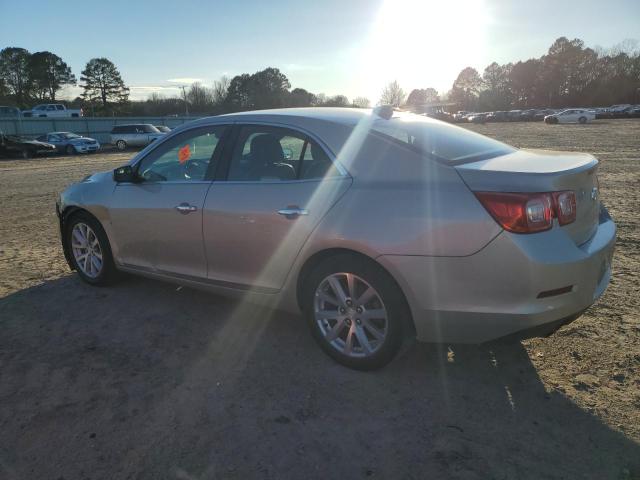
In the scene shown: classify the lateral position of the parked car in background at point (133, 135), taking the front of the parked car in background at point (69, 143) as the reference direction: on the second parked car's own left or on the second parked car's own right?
on the second parked car's own left

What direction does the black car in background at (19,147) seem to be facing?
to the viewer's right

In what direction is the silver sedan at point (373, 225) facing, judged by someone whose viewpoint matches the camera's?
facing away from the viewer and to the left of the viewer

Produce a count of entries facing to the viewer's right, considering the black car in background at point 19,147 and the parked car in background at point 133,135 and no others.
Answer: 2

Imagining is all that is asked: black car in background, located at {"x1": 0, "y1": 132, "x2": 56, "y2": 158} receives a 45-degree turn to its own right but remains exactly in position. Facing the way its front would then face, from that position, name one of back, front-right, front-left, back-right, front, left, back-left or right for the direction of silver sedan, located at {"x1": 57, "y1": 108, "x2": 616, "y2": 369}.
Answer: front-right

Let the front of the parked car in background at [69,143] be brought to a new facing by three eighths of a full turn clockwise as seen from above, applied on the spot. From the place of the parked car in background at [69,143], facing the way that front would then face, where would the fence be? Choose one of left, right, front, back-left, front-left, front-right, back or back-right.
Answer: right

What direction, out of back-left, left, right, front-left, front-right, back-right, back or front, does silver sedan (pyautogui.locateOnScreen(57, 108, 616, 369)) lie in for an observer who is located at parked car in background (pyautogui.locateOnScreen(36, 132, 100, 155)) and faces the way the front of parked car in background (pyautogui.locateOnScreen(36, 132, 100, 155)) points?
front-right

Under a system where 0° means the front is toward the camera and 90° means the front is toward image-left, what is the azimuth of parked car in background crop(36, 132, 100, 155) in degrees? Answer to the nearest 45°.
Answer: approximately 315°

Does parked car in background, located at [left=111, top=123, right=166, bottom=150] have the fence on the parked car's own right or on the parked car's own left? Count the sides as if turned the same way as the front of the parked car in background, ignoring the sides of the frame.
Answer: on the parked car's own left

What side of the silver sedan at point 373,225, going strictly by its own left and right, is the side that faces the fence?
front

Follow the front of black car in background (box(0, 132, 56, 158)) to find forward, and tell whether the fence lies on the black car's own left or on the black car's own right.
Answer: on the black car's own left

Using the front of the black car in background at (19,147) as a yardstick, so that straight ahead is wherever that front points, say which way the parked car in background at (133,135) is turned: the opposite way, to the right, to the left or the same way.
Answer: the same way

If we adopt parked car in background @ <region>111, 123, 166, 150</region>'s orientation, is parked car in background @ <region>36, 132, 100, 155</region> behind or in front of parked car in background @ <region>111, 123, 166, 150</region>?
behind

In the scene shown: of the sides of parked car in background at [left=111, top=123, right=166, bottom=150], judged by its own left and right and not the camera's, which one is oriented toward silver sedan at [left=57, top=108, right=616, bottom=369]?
right

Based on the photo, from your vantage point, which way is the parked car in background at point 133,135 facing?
to the viewer's right
